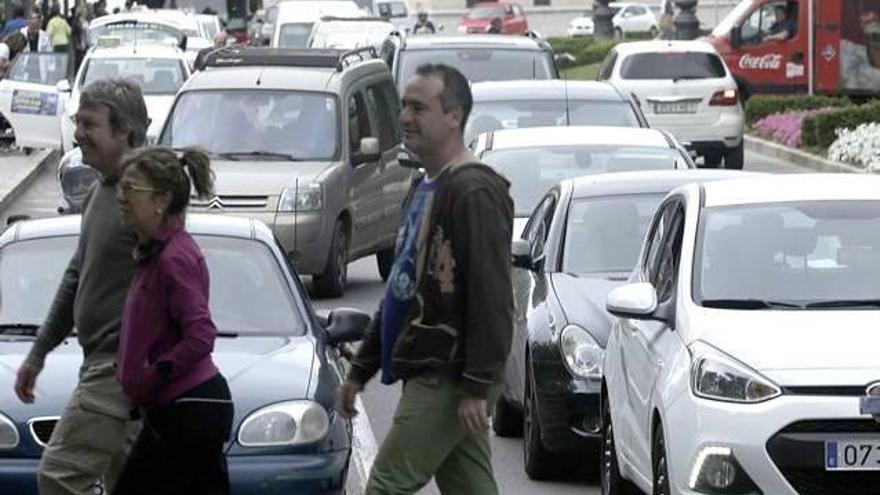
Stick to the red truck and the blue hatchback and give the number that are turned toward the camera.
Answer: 1

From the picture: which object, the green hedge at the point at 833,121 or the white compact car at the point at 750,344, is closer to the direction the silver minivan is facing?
the white compact car

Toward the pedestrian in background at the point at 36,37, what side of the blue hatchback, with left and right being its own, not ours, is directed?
back

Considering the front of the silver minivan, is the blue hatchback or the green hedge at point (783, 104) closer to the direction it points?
the blue hatchback

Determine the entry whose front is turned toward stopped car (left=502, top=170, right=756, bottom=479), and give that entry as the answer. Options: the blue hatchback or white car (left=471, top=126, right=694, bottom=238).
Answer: white car (left=471, top=126, right=694, bottom=238)

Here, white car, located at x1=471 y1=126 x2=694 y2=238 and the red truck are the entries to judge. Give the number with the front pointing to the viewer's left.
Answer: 1

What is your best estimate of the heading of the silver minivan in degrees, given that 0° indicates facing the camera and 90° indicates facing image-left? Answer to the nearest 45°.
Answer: approximately 45°

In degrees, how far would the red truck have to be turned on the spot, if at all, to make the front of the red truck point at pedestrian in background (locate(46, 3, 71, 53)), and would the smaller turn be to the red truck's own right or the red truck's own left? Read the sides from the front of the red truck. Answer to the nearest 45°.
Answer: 0° — it already faces them

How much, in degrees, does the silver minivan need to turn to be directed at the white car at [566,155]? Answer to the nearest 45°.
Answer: approximately 90° to its left

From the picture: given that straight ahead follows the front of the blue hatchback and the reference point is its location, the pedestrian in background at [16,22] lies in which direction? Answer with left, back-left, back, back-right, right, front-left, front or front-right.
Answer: back

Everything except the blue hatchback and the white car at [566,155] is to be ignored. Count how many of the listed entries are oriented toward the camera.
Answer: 2

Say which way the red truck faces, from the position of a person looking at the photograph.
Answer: facing to the left of the viewer

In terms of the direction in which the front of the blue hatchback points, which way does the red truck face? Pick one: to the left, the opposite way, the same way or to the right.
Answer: to the right
